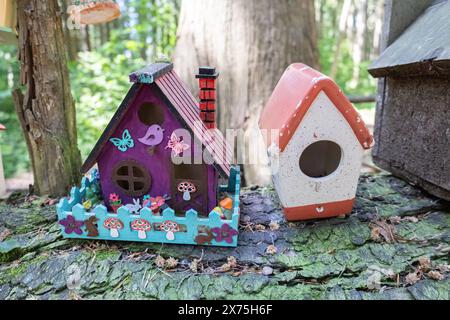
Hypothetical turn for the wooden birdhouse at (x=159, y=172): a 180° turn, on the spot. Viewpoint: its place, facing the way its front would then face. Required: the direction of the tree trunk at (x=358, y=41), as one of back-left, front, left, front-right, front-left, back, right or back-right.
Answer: front-right

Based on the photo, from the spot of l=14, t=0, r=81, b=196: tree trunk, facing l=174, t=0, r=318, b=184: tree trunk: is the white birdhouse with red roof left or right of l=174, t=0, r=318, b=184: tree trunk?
right

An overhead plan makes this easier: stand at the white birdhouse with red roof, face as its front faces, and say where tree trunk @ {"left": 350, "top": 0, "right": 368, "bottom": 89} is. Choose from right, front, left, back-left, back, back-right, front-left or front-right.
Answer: back

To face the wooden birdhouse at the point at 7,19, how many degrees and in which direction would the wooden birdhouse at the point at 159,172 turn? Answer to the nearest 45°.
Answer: approximately 135° to its right

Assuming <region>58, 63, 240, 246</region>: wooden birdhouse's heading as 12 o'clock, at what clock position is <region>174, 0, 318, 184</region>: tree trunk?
The tree trunk is roughly at 7 o'clock from the wooden birdhouse.

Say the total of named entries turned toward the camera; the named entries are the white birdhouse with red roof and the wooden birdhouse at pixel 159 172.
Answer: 2

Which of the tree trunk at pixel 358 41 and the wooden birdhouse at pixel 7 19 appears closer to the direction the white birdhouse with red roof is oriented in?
the wooden birdhouse

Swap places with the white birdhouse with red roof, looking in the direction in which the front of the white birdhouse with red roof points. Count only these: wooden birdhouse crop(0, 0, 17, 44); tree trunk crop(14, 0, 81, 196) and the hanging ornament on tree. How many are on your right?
3

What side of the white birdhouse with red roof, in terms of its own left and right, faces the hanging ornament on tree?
right
